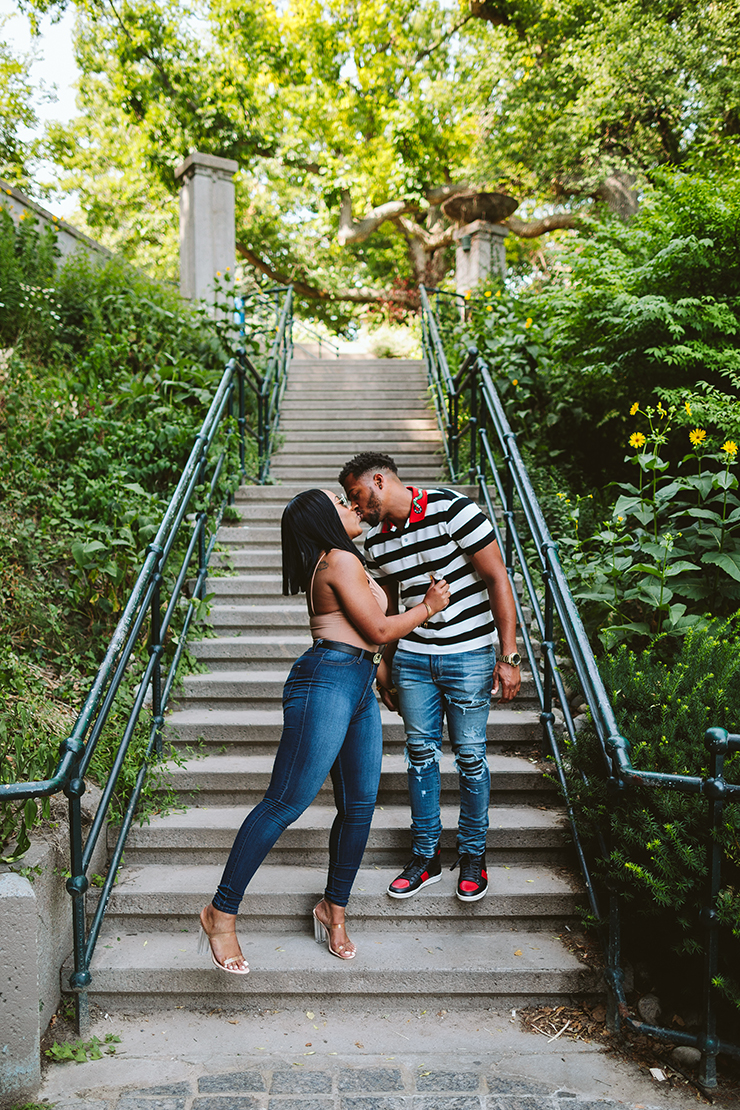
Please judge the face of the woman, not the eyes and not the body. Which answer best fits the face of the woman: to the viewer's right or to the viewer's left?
to the viewer's right

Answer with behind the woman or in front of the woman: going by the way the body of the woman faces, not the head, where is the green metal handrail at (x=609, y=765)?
in front

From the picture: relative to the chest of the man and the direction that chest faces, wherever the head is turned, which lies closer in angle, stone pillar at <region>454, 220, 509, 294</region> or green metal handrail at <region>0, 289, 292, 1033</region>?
the green metal handrail

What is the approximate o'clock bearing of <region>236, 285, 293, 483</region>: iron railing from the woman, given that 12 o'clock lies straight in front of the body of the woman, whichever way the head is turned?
The iron railing is roughly at 9 o'clock from the woman.

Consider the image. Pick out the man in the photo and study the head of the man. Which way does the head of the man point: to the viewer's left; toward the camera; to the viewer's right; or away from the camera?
to the viewer's left

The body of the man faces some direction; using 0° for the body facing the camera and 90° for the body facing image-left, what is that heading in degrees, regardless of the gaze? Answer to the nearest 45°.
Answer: approximately 45°

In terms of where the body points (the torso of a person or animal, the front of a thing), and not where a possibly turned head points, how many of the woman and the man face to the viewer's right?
1

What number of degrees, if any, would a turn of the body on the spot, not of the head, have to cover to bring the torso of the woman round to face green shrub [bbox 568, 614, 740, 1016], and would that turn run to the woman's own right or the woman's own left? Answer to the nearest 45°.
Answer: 0° — they already face it

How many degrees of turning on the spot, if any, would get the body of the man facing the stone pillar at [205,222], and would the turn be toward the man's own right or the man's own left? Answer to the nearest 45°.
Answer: approximately 135° to the man's own right

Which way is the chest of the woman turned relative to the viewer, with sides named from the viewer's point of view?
facing to the right of the viewer
